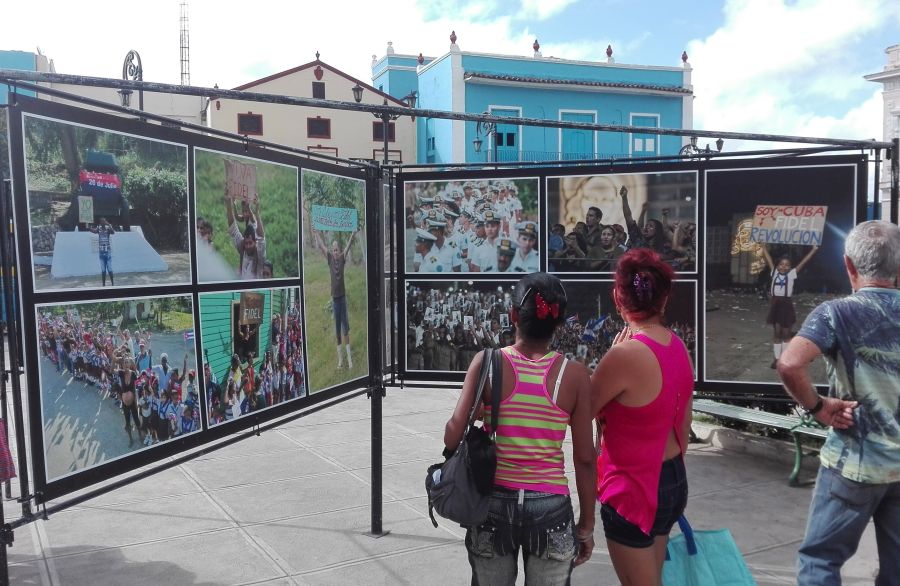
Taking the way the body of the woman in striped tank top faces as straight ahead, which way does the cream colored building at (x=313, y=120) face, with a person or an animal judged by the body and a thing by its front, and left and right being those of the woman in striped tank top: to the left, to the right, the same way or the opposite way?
the opposite way

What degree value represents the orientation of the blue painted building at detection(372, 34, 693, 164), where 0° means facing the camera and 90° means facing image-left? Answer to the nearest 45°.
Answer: approximately 0°

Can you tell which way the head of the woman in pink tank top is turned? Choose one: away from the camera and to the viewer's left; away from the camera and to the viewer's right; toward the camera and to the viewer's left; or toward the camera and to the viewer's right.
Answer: away from the camera and to the viewer's left

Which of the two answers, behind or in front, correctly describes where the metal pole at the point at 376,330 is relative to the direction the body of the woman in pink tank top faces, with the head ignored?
in front

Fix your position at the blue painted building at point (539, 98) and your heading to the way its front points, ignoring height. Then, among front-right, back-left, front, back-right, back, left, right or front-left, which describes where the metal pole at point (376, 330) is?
front

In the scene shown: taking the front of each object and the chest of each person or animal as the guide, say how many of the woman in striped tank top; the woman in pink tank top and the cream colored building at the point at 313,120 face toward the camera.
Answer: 1

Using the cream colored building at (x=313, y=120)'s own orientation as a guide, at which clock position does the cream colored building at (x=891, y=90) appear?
the cream colored building at (x=891, y=90) is roughly at 9 o'clock from the cream colored building at (x=313, y=120).

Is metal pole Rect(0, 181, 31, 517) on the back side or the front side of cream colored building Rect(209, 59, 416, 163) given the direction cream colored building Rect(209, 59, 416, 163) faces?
on the front side

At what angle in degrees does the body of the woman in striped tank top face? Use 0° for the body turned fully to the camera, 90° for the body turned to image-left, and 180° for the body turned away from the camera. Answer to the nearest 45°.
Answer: approximately 180°

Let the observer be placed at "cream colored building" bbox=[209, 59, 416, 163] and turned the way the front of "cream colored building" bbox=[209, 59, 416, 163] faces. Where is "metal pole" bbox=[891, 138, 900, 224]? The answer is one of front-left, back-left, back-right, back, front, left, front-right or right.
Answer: front

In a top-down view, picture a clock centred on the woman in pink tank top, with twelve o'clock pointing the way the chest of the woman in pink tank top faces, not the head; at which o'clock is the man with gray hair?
The man with gray hair is roughly at 4 o'clock from the woman in pink tank top.

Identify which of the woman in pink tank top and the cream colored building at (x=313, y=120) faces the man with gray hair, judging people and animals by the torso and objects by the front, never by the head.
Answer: the cream colored building

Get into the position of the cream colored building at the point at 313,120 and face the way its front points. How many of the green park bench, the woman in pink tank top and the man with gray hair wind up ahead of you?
3

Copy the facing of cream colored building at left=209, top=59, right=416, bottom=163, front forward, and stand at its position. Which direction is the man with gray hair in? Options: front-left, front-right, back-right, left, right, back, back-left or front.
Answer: front

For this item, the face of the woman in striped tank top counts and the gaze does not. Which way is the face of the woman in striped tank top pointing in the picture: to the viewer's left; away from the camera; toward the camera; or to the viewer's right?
away from the camera

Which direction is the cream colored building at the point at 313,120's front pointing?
toward the camera

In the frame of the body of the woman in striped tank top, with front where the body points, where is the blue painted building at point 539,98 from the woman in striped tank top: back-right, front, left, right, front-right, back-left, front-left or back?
front

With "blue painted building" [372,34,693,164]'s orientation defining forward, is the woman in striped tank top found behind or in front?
in front
